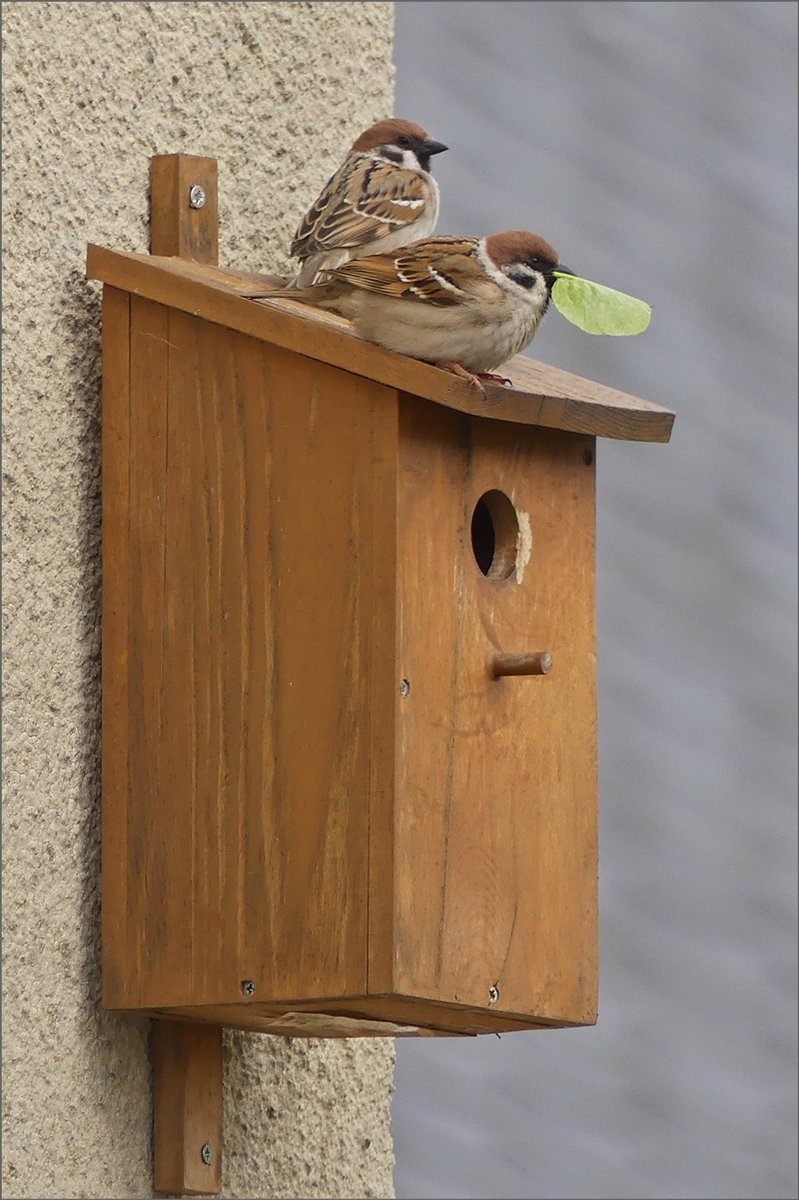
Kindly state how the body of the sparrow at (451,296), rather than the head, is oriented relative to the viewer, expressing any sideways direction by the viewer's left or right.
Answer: facing to the right of the viewer

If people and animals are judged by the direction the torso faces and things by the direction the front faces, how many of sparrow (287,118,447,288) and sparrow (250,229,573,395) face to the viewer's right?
2

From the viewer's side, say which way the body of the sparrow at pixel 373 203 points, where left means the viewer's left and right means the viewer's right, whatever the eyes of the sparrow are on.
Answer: facing to the right of the viewer
